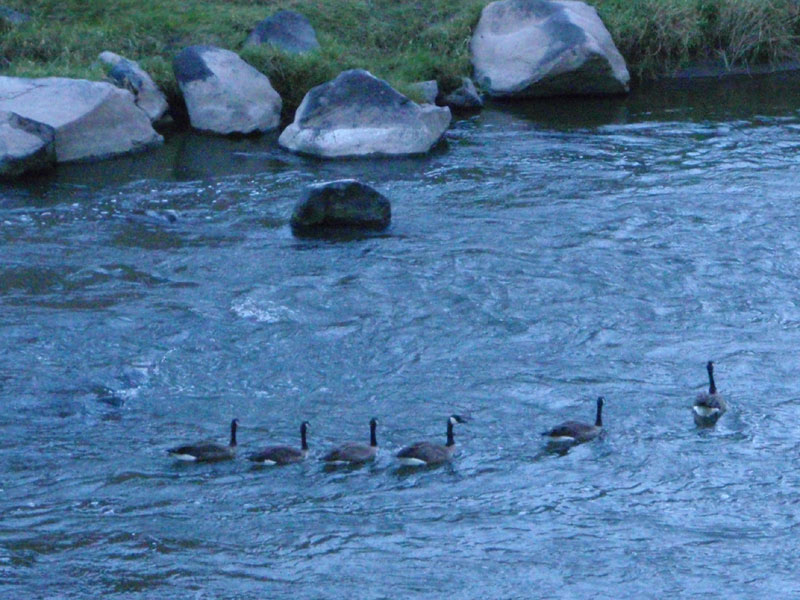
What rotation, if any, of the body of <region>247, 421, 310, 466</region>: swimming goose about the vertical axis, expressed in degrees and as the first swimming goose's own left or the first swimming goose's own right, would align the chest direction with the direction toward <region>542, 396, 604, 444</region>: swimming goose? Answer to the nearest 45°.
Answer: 0° — it already faces it

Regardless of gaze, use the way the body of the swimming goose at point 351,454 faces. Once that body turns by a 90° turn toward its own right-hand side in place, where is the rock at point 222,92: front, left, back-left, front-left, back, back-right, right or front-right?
back

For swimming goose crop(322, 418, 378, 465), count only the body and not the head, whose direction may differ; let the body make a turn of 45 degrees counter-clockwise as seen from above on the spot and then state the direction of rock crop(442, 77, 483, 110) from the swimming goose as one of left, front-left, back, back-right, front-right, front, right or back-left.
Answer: front-left

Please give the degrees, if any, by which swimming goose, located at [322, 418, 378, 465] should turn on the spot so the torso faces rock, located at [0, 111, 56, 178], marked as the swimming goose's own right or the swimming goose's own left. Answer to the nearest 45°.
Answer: approximately 135° to the swimming goose's own left

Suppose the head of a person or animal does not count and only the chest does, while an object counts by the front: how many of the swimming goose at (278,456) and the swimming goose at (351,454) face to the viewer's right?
2

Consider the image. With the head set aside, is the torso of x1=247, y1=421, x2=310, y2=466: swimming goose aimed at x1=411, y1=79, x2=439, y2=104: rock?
no

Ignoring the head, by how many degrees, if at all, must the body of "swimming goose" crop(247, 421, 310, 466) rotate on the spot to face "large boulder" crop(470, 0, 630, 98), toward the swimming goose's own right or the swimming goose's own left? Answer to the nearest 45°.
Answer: approximately 90° to the swimming goose's own left

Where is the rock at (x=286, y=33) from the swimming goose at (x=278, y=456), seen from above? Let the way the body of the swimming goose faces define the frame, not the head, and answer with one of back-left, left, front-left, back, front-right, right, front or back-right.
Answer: left

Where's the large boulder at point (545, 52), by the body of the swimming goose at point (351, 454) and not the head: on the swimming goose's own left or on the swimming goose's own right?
on the swimming goose's own left

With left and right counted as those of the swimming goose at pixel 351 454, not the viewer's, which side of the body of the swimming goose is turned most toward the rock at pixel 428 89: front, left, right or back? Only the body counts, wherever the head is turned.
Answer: left

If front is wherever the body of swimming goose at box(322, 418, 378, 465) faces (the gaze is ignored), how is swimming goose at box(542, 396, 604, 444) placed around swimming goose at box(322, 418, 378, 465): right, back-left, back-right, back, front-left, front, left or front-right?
front

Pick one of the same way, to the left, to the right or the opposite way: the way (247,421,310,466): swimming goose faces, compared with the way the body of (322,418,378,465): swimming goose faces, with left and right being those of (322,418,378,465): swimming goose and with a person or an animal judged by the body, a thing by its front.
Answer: the same way

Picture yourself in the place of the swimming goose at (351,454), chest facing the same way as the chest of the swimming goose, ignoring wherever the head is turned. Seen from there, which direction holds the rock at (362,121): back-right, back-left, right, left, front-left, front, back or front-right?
left

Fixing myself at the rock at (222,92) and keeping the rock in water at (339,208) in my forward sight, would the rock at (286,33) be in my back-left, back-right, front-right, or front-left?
back-left

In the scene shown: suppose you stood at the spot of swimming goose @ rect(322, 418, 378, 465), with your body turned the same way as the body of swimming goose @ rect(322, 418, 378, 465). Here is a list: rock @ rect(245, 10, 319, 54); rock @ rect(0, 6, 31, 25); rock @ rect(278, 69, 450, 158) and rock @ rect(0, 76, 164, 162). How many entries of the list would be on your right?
0

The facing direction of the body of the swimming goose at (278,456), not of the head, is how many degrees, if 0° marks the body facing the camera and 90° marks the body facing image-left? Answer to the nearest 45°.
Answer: approximately 270°

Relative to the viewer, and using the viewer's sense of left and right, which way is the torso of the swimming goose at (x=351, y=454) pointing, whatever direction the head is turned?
facing to the right of the viewer

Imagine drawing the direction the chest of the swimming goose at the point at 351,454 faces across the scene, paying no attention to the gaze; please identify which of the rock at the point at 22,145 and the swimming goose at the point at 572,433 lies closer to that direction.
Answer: the swimming goose
